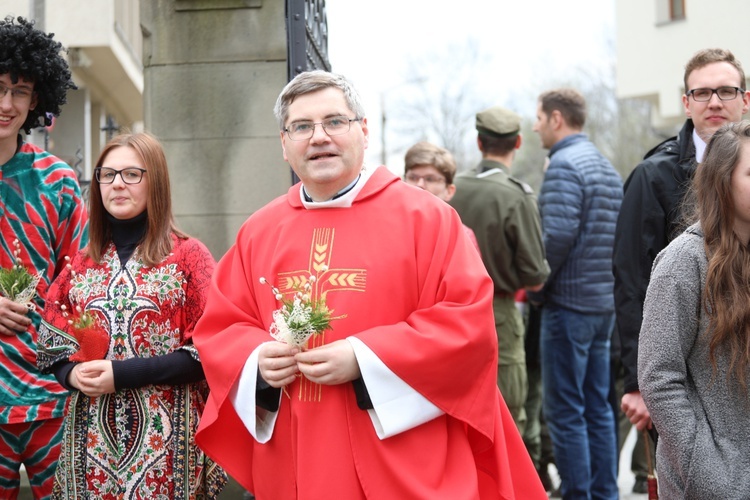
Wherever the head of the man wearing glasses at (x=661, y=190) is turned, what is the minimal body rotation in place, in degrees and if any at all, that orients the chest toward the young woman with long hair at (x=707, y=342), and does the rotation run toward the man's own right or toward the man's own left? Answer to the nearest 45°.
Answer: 0° — they already face them

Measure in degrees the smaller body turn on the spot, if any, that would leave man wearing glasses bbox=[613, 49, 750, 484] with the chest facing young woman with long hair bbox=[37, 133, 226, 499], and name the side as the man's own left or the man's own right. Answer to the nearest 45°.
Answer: approximately 45° to the man's own right

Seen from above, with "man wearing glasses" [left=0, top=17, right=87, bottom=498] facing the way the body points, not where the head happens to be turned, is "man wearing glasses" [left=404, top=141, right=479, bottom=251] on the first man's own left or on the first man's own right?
on the first man's own left

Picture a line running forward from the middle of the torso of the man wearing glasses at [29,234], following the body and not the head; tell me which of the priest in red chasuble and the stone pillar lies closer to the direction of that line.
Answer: the priest in red chasuble

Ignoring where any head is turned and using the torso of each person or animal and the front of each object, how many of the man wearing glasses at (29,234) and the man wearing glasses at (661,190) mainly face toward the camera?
2

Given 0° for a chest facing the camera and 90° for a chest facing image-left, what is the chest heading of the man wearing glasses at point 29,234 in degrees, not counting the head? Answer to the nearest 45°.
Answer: approximately 0°

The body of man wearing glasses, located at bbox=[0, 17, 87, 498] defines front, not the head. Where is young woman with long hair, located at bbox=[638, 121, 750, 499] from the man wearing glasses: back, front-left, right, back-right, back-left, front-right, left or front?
front-left

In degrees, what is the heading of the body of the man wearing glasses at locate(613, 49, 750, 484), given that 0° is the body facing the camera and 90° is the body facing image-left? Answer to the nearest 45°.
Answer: approximately 0°
